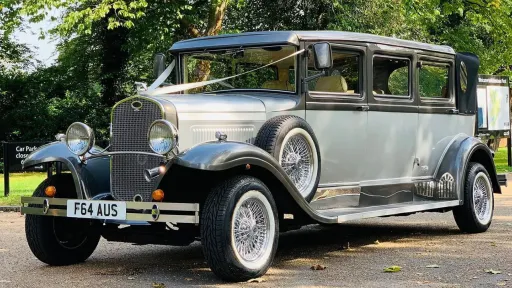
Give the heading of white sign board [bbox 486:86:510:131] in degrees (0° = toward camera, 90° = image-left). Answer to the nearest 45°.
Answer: approximately 0°

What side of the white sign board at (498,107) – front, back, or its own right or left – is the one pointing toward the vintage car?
front

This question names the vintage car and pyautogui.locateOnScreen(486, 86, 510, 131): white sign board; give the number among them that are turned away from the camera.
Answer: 0

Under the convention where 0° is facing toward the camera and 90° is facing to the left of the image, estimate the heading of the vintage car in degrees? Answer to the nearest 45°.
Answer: approximately 45°

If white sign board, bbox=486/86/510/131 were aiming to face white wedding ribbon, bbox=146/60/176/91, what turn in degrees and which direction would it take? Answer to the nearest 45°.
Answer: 0° — it already faces it

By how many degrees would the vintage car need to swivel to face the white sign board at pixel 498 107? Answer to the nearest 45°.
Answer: approximately 180°
